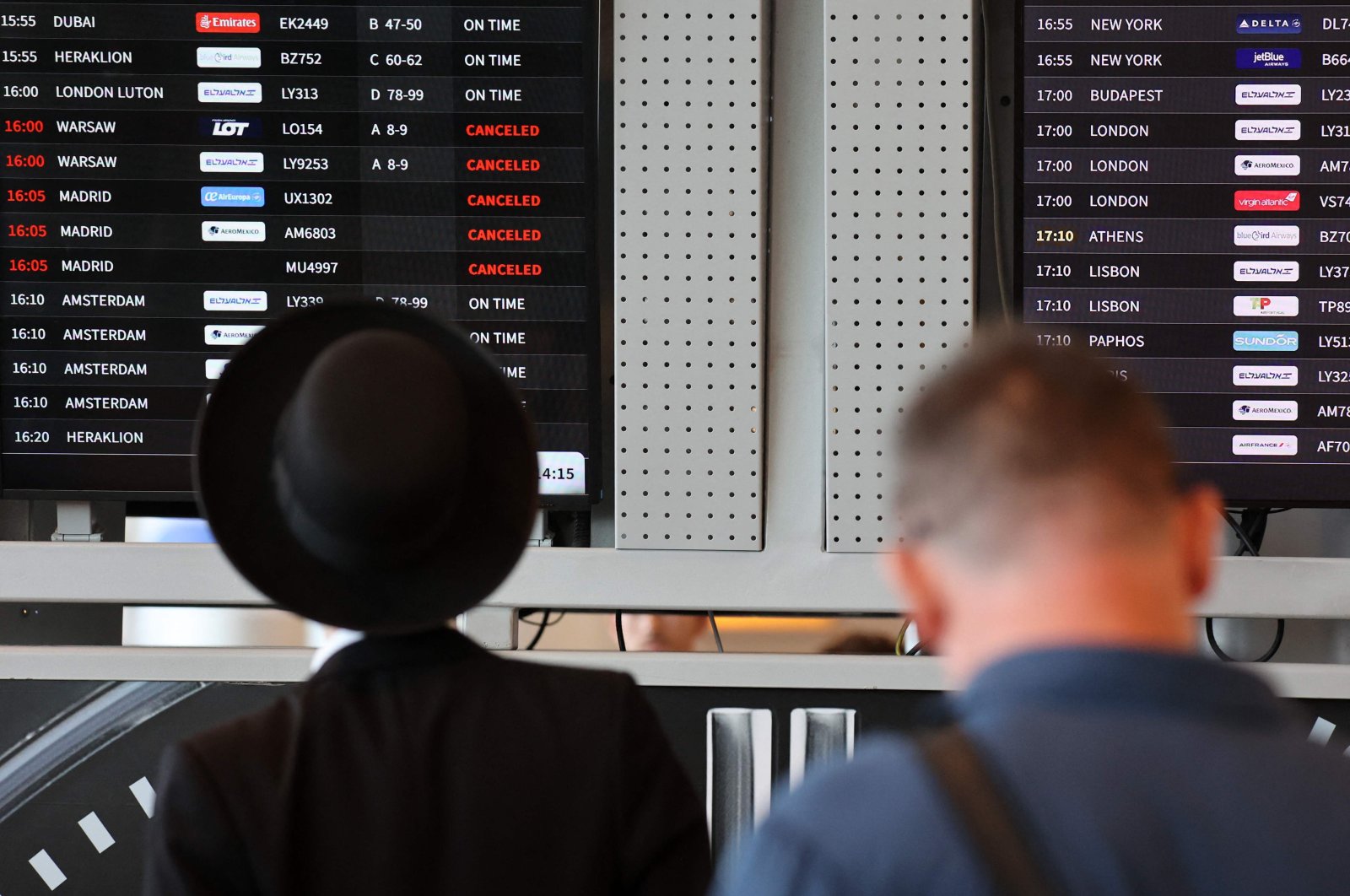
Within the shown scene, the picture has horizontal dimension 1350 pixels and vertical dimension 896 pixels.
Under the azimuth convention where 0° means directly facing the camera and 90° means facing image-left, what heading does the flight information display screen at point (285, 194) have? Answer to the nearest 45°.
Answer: approximately 0°

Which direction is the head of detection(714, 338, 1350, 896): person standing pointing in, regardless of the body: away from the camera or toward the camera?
away from the camera

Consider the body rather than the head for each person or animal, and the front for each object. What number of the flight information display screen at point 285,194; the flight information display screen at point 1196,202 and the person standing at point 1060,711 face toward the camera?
2

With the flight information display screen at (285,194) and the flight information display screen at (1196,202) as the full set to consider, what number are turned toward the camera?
2

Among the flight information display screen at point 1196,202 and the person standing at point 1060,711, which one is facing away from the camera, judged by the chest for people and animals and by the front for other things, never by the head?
the person standing

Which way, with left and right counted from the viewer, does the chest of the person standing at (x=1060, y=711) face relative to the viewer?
facing away from the viewer

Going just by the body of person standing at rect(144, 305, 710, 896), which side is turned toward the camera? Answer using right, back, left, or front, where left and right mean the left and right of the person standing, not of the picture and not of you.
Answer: back

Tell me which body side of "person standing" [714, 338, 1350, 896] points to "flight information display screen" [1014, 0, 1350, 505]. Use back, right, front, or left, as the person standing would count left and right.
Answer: front

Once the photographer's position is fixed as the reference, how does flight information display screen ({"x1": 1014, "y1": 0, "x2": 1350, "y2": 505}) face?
facing the viewer

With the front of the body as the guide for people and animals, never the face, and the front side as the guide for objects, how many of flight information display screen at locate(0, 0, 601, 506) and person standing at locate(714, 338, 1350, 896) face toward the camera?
1

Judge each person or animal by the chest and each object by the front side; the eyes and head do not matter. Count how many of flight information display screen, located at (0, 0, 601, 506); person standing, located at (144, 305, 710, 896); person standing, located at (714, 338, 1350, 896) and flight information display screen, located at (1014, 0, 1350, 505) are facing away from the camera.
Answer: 2
